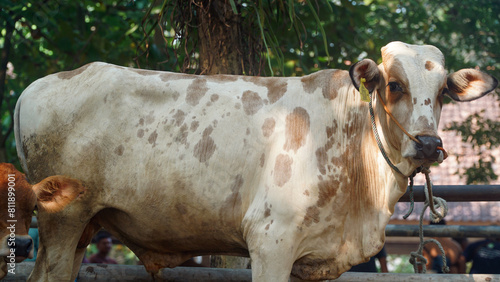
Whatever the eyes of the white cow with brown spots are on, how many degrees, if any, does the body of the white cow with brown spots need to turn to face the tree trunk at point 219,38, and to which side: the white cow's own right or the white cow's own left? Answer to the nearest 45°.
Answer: approximately 90° to the white cow's own left

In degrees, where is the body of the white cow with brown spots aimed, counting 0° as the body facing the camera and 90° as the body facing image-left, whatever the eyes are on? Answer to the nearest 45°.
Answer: approximately 270°
